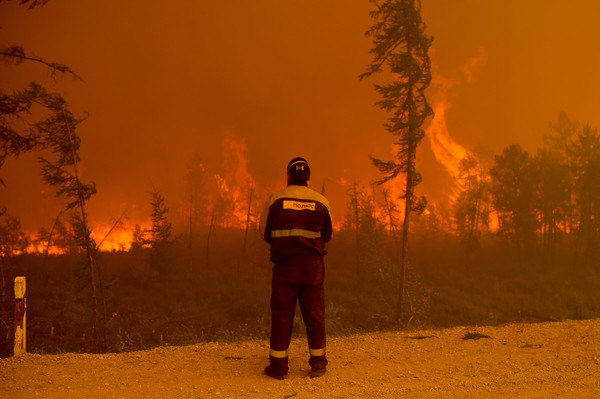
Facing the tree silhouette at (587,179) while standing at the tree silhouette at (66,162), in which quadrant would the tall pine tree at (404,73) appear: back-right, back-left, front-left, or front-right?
front-right

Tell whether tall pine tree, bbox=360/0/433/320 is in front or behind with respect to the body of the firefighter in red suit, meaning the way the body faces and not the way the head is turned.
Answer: in front

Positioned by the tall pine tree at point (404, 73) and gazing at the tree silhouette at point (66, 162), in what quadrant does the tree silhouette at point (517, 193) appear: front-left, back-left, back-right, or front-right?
back-right

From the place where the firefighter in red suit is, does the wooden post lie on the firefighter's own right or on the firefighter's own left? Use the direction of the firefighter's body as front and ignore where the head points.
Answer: on the firefighter's own left

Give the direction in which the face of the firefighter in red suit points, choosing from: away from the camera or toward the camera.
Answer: away from the camera

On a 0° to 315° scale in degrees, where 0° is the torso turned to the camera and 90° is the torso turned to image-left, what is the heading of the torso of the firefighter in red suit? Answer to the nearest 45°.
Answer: approximately 180°

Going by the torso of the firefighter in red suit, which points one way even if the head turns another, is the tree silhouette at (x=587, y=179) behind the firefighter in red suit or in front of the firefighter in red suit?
in front

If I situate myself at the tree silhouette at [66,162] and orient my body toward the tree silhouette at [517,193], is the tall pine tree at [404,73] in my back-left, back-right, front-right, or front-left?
front-right
